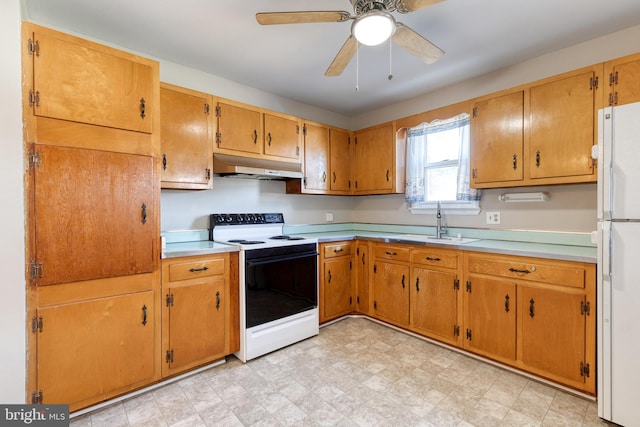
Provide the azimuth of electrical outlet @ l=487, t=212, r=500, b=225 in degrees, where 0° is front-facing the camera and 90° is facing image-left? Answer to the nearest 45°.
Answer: approximately 0°

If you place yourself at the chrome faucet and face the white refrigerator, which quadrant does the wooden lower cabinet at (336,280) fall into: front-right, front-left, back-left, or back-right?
back-right

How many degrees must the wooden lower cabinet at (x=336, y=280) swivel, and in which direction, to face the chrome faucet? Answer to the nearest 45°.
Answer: approximately 45° to its left
